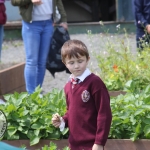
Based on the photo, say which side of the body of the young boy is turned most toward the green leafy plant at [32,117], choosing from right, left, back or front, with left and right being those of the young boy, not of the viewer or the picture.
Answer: right

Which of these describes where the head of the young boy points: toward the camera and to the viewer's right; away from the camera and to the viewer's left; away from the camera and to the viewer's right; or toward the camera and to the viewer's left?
toward the camera and to the viewer's left

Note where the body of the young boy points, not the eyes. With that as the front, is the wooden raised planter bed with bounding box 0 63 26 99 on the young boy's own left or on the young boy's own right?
on the young boy's own right

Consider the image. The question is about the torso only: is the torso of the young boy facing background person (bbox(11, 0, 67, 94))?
no

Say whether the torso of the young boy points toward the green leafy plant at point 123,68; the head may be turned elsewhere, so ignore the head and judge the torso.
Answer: no

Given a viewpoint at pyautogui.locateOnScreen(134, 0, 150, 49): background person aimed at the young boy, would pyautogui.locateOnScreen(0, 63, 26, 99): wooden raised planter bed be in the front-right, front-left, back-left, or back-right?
front-right

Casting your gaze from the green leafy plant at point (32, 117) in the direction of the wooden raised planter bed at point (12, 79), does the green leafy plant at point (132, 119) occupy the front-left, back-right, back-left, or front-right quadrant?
back-right

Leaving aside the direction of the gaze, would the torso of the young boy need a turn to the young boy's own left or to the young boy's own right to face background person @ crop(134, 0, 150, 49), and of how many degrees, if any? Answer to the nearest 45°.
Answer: approximately 135° to the young boy's own right

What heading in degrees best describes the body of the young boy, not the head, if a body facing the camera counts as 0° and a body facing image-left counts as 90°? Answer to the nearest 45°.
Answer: approximately 45°
